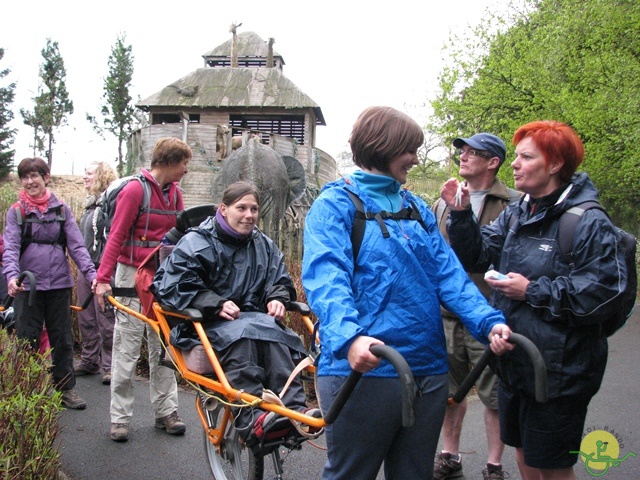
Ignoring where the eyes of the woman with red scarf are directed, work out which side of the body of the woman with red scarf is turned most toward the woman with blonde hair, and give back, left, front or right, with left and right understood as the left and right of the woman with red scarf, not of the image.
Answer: back

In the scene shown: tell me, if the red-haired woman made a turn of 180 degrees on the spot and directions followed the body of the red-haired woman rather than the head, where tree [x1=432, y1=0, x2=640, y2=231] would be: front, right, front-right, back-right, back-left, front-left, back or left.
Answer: front-left

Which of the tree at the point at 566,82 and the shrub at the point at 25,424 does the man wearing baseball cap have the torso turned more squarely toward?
the shrub

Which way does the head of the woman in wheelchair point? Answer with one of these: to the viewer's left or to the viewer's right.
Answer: to the viewer's right

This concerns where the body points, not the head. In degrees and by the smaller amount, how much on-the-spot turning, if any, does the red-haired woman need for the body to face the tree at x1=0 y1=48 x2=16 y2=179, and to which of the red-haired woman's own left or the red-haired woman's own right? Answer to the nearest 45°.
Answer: approximately 90° to the red-haired woman's own right

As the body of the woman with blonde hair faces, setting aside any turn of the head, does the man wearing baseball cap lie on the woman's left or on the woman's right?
on the woman's left

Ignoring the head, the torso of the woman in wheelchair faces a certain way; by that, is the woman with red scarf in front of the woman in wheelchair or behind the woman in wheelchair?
behind

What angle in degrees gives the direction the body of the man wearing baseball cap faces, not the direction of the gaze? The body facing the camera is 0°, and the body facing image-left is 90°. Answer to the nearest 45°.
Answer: approximately 45°

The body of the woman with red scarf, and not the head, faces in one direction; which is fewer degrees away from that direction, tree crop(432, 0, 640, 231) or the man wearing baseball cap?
the man wearing baseball cap

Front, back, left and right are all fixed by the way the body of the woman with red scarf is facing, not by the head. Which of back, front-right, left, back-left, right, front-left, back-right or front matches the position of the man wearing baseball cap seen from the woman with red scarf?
front-left
